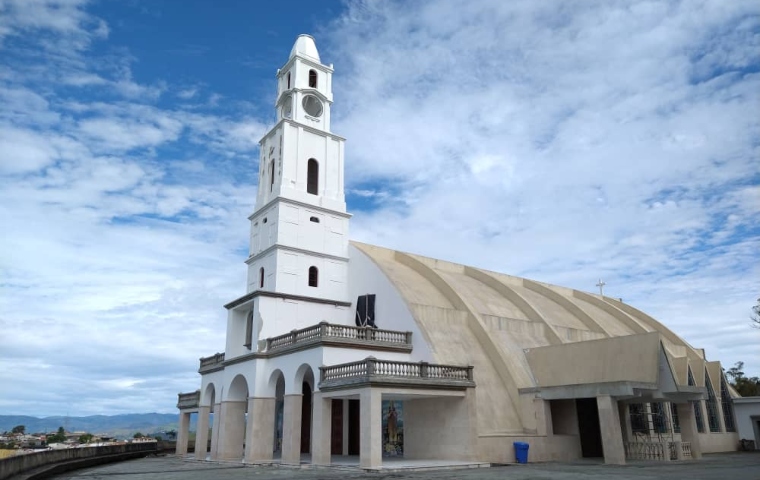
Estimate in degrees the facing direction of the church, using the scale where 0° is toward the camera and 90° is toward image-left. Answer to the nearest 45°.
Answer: approximately 45°
